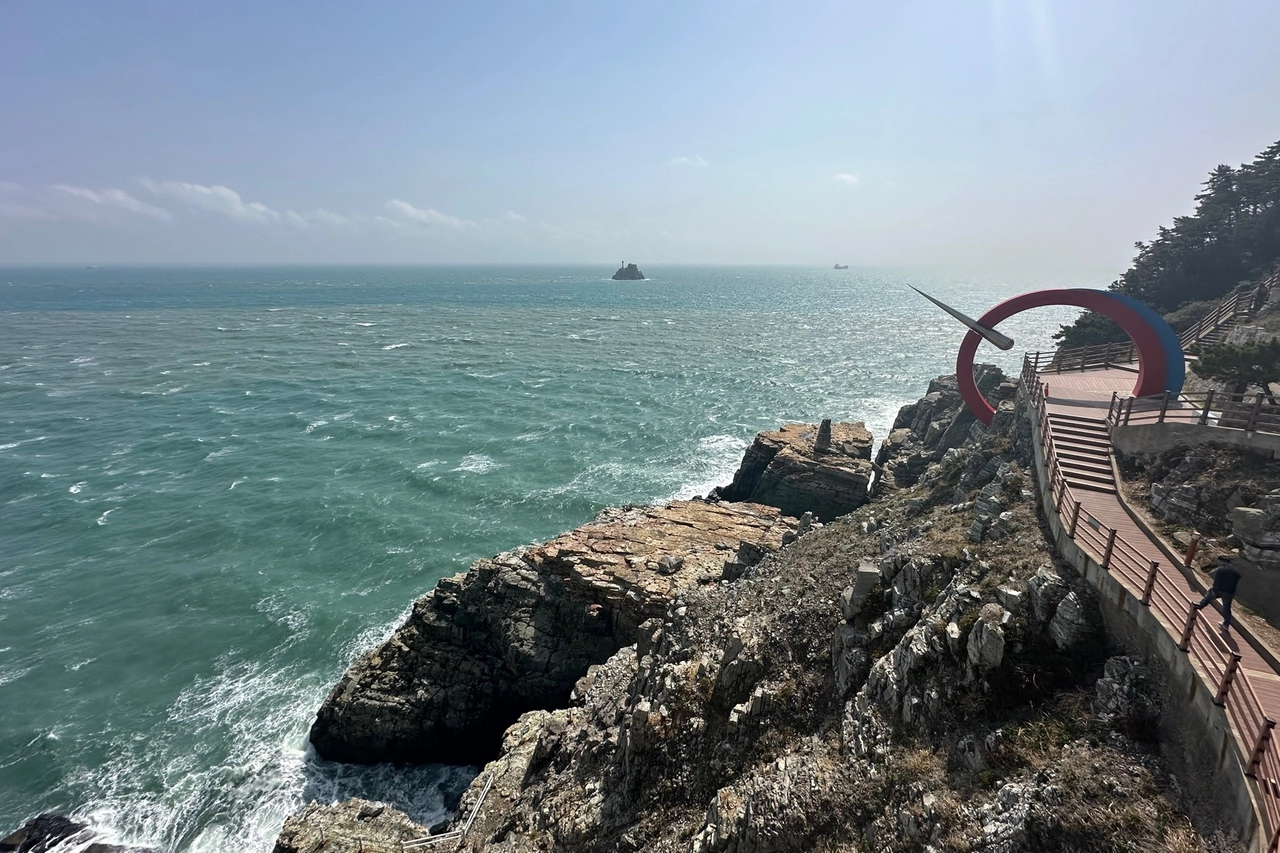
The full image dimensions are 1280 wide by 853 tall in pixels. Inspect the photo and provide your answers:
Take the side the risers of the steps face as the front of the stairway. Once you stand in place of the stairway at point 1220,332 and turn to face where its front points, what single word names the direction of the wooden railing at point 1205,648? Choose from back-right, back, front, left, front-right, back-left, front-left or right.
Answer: front-left

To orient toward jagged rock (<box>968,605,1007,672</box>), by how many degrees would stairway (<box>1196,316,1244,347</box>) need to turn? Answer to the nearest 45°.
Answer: approximately 45° to its left

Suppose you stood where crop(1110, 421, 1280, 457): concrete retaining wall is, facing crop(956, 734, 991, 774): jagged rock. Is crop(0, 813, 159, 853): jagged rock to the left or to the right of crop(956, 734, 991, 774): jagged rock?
right

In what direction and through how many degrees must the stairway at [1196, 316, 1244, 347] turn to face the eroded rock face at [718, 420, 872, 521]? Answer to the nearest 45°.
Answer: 0° — it already faces it

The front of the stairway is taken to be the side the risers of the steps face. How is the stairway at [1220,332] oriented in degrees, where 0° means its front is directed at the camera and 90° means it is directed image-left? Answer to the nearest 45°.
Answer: approximately 45°

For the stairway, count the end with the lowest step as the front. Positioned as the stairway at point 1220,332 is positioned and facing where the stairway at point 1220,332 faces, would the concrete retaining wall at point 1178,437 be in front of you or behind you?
in front

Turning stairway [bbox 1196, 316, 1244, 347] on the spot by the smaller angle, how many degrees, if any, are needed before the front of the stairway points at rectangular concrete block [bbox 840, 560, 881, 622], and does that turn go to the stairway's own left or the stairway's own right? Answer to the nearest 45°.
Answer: approximately 45° to the stairway's own left

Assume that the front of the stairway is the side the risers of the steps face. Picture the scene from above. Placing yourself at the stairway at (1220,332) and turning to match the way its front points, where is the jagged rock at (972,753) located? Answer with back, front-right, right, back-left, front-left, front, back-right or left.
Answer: front-left

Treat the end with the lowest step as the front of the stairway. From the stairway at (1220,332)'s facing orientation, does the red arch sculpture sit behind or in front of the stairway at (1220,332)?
in front
